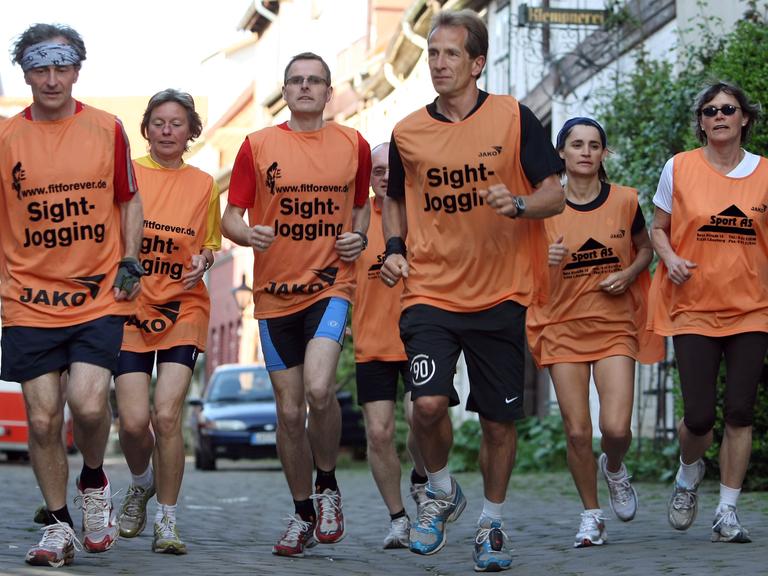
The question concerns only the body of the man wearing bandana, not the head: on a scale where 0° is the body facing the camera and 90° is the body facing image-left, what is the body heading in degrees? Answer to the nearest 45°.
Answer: approximately 0°

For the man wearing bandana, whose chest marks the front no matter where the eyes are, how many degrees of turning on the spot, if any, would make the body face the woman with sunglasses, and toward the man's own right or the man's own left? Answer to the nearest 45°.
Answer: approximately 90° to the man's own left

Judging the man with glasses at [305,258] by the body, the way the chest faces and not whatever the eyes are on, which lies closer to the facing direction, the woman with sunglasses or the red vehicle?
the woman with sunglasses

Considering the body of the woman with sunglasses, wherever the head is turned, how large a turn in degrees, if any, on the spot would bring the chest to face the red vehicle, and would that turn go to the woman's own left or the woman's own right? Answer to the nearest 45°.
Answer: approximately 135° to the woman's own right

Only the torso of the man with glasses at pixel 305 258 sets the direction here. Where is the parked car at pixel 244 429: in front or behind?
behind

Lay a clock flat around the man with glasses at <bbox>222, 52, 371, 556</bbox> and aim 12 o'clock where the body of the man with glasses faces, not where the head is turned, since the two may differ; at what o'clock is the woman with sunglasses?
The woman with sunglasses is roughly at 9 o'clock from the man with glasses.

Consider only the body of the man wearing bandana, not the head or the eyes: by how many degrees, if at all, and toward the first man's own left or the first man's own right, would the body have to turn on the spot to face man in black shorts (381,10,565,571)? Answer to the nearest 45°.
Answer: approximately 90° to the first man's own left

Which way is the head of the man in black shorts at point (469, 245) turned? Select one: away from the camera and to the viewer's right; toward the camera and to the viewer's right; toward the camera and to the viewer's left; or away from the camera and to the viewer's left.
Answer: toward the camera and to the viewer's left

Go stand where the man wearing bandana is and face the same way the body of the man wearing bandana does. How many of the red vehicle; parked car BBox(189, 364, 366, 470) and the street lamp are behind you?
3

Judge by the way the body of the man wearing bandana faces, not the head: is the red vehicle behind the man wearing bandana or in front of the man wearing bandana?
behind

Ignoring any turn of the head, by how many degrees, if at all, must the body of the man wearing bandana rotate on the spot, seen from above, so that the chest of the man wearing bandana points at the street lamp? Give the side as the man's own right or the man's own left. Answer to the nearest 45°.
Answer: approximately 180°
